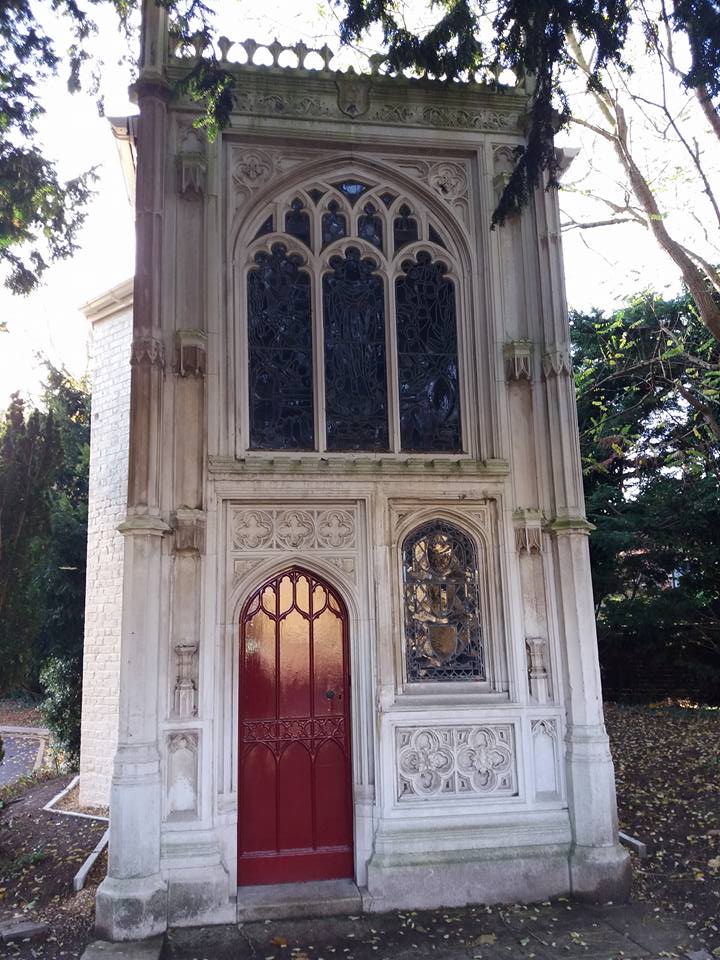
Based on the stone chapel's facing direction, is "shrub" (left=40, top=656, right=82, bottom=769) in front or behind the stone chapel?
behind

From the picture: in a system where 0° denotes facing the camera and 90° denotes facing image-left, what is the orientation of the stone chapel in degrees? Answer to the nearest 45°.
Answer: approximately 0°
